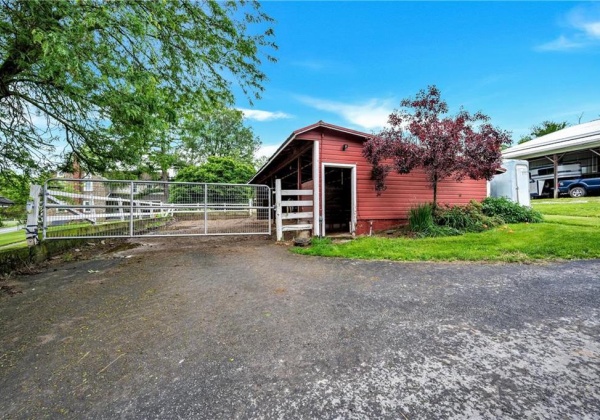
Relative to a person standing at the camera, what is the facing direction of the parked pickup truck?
facing the viewer and to the left of the viewer

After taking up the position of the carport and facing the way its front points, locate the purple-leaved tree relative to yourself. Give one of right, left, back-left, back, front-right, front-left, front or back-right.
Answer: front-left

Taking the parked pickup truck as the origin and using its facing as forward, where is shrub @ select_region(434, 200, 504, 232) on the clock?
The shrub is roughly at 11 o'clock from the parked pickup truck.

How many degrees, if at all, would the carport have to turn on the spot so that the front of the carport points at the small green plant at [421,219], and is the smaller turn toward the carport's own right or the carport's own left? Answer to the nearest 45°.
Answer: approximately 45° to the carport's own left

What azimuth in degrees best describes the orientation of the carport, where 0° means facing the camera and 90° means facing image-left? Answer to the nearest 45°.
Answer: approximately 45°

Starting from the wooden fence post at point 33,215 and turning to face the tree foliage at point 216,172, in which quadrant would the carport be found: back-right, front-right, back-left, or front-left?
front-right

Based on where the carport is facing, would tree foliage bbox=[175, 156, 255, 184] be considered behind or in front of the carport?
in front

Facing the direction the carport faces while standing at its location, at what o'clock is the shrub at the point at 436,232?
The shrub is roughly at 11 o'clock from the carport.
